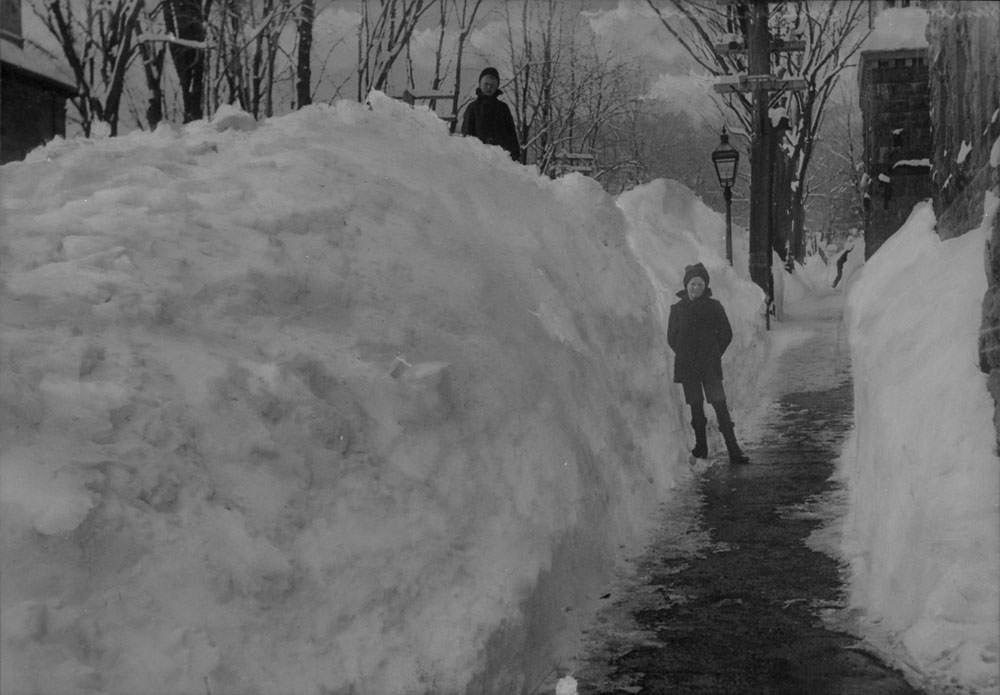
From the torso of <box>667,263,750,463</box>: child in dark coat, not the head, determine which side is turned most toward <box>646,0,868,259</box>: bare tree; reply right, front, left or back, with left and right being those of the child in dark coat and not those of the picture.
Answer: back

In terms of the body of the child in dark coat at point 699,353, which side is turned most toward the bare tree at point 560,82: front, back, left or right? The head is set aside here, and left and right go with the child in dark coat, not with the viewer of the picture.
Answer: back

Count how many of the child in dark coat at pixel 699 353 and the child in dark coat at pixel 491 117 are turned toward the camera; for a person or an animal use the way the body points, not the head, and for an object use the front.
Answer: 2

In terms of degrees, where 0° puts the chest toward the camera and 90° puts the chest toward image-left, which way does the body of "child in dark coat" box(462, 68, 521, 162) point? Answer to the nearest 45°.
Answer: approximately 0°

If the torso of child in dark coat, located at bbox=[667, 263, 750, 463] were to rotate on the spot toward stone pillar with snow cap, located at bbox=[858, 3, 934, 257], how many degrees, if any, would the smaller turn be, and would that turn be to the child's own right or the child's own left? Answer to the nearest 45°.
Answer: approximately 135° to the child's own left

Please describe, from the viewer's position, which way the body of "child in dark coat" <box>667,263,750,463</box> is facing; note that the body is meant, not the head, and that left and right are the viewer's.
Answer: facing the viewer

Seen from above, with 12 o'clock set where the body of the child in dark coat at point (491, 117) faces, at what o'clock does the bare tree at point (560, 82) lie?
The bare tree is roughly at 6 o'clock from the child in dark coat.

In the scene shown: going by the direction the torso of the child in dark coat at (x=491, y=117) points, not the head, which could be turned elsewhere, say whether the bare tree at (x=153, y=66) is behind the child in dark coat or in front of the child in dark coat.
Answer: behind
